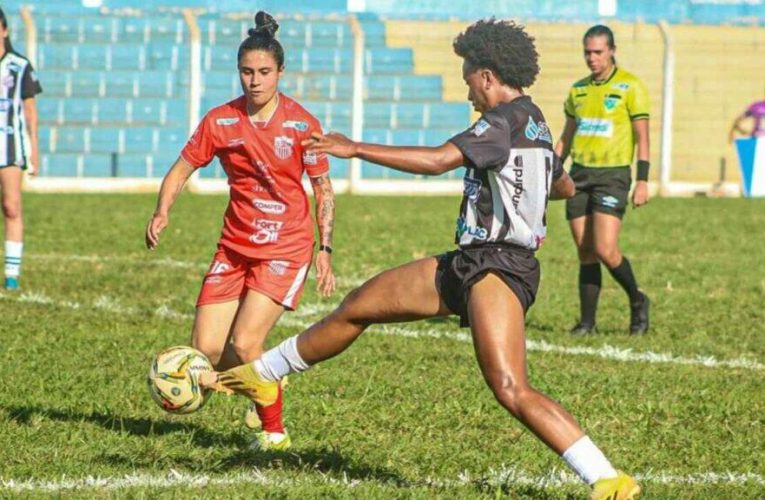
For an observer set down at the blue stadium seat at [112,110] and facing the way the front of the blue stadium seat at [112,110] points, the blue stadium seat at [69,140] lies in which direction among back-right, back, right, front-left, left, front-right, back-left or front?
front-right

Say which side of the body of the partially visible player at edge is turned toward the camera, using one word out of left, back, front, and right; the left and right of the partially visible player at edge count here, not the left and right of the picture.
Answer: front

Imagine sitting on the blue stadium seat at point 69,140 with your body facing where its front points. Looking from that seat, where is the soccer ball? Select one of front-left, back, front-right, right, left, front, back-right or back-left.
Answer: front

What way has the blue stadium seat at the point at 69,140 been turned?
toward the camera

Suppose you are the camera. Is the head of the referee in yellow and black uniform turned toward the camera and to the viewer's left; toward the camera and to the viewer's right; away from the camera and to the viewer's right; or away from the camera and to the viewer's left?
toward the camera and to the viewer's left

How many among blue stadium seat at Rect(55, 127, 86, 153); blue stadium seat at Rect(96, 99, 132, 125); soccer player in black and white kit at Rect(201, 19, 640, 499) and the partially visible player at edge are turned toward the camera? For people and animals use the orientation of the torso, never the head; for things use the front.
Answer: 3

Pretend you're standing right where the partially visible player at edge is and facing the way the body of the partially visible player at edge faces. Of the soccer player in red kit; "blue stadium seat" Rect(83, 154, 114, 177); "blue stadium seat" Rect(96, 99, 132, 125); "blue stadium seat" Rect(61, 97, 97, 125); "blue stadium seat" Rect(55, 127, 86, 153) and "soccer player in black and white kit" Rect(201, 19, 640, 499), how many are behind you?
4

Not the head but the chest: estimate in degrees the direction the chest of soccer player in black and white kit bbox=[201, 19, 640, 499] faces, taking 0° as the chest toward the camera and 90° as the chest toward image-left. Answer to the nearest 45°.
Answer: approximately 135°

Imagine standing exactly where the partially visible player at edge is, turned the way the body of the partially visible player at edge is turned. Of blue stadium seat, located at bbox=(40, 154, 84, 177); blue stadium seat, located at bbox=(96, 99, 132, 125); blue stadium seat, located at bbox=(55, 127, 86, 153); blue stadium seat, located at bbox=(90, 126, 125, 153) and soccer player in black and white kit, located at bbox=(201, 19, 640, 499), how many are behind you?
4

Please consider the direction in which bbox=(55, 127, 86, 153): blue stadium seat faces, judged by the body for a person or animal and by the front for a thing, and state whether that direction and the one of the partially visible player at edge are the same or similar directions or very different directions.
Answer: same or similar directions

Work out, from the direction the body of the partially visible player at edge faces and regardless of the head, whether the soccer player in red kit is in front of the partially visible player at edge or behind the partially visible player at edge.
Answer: in front

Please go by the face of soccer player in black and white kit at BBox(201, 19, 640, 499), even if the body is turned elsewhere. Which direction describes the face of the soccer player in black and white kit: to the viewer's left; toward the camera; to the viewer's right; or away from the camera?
to the viewer's left

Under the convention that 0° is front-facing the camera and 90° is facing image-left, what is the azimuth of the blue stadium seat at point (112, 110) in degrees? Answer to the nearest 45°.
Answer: approximately 0°

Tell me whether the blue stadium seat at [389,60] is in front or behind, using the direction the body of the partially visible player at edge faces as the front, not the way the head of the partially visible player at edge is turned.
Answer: behind

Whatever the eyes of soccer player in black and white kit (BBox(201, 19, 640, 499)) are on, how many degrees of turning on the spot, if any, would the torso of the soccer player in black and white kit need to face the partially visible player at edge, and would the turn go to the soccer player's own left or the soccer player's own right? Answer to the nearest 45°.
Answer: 0° — they already face them

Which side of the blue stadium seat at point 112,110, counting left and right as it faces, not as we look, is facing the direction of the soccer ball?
front

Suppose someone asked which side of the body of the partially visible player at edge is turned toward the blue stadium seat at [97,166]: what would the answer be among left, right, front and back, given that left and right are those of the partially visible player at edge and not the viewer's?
back

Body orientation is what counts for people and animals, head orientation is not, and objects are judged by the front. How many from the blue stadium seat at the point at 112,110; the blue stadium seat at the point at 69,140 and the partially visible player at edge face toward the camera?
3

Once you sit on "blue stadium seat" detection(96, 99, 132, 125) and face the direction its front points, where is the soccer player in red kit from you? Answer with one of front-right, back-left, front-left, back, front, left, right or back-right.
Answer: front
